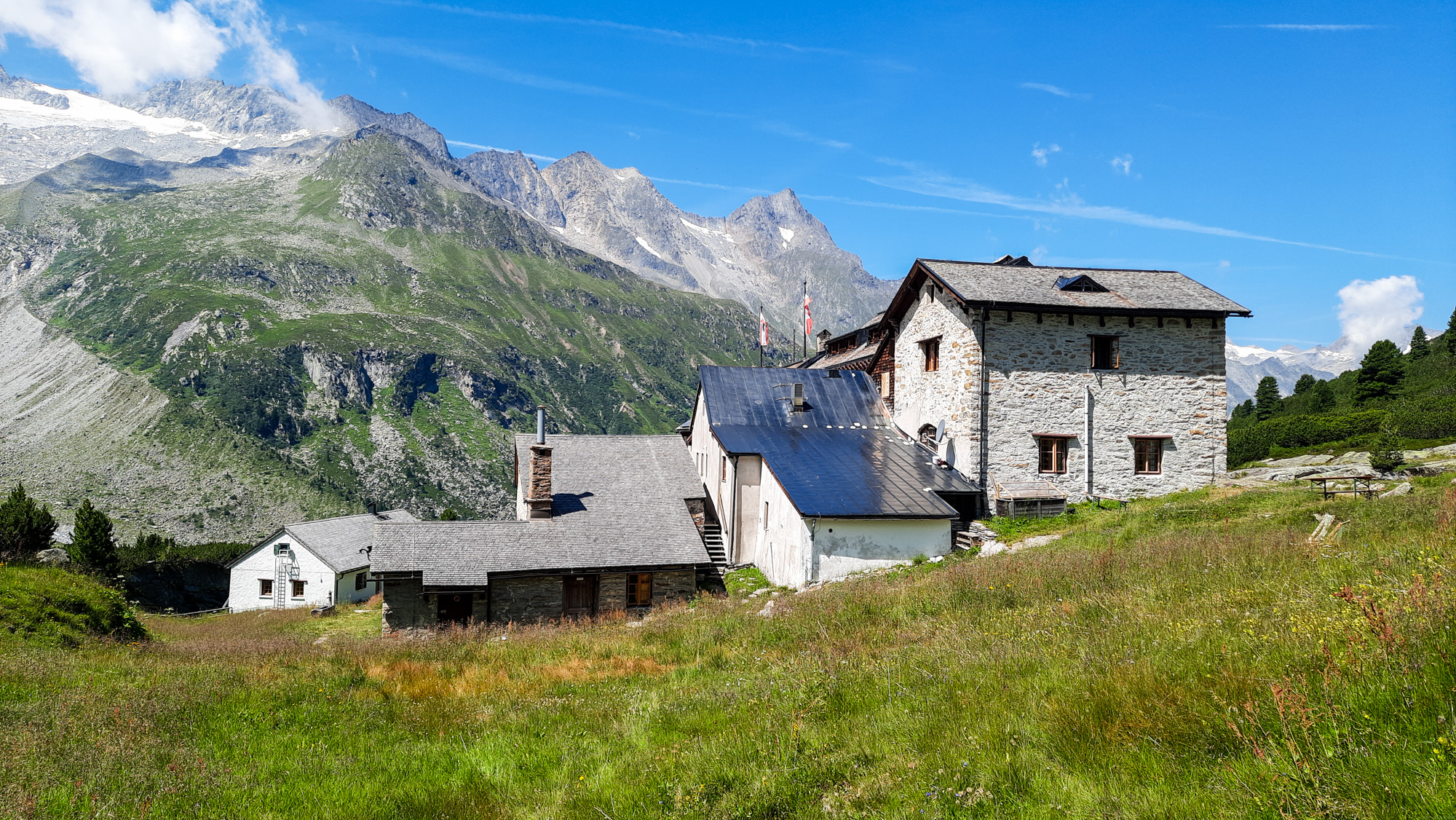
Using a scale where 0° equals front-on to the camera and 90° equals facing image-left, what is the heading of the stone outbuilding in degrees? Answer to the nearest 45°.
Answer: approximately 0°

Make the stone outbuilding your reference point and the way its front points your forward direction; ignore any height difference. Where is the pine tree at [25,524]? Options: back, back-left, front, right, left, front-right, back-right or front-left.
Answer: back-right

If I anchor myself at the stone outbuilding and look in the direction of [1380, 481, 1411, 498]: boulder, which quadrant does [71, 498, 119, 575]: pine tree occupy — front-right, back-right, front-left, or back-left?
back-left

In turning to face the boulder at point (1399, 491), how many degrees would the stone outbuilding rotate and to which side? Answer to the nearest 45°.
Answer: approximately 45° to its left

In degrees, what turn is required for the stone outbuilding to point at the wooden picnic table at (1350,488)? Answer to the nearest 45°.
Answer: approximately 45° to its left

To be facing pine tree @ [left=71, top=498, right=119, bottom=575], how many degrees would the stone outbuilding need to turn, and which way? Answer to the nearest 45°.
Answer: approximately 135° to its right
